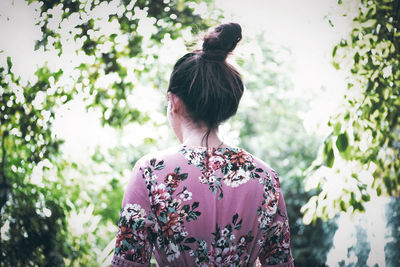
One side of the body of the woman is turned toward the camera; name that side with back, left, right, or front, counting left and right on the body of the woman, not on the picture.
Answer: back
